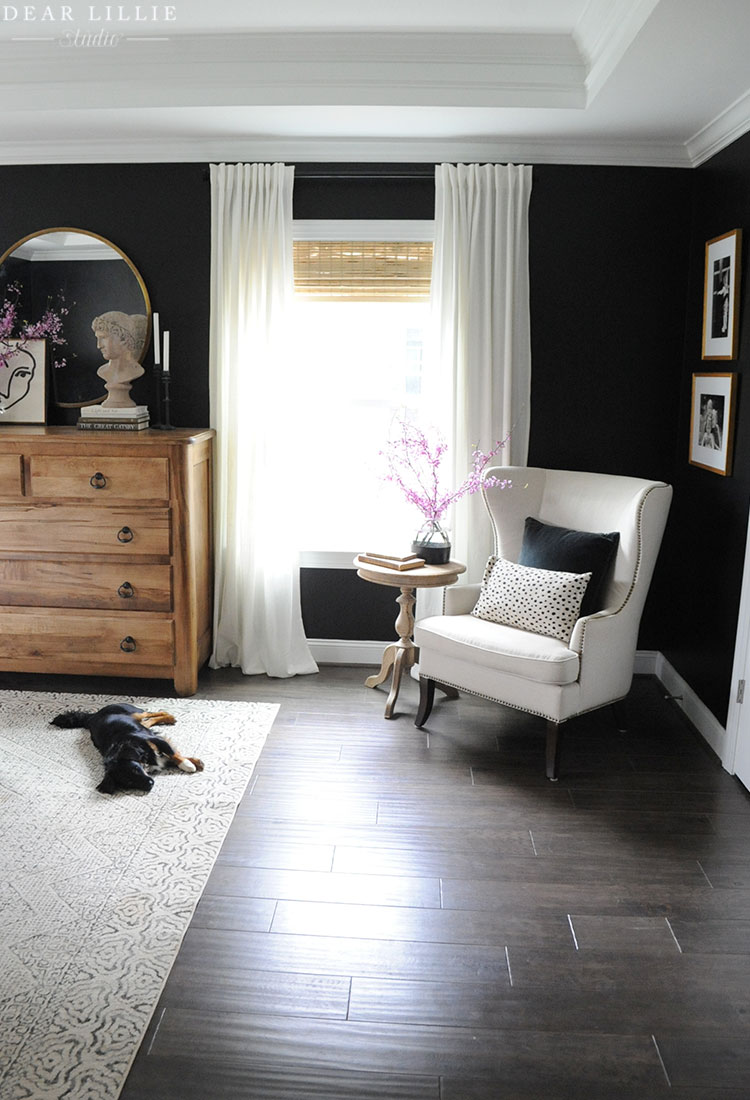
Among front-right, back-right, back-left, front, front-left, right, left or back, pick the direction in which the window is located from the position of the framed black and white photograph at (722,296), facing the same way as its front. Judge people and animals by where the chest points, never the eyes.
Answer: front-right

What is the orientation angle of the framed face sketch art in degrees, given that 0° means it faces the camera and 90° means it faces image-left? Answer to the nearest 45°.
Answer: approximately 0°

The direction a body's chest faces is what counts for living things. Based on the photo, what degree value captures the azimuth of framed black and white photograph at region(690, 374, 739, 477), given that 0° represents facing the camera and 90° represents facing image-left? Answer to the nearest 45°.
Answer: approximately 45°

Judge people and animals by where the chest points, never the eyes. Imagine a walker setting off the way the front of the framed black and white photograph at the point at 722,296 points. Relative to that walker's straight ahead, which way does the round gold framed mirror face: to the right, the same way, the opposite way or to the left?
to the left

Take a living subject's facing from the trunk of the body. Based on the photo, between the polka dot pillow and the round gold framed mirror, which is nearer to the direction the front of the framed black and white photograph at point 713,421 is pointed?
the polka dot pillow

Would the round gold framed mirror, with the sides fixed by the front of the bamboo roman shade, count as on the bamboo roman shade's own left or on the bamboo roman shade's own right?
on the bamboo roman shade's own right

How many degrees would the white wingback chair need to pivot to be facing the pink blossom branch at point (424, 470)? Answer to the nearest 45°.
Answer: approximately 90° to its right

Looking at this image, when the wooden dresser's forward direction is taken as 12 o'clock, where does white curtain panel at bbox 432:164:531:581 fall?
The white curtain panel is roughly at 9 o'clock from the wooden dresser.

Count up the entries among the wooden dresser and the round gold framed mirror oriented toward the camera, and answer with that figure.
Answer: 2
